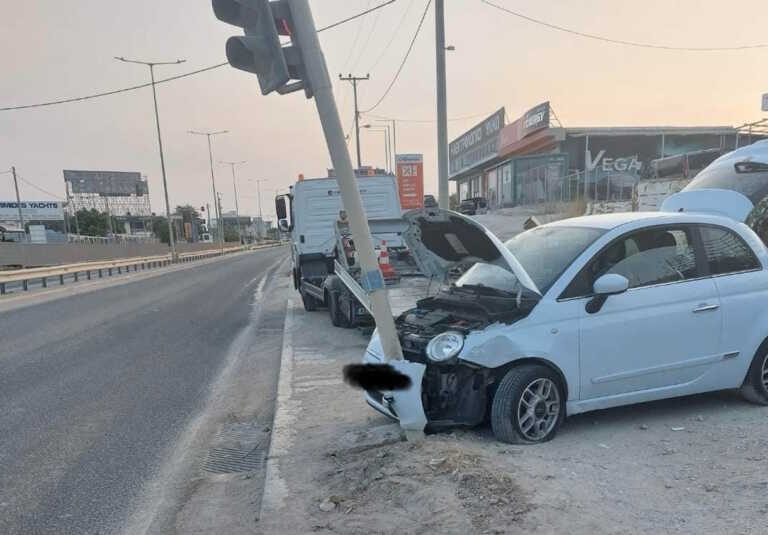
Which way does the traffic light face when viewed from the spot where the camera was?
facing to the left of the viewer

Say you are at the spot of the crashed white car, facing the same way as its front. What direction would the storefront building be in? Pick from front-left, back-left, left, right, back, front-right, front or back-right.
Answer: back-right

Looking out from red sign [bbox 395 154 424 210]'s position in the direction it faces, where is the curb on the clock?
The curb is roughly at 12 o'clock from the red sign.

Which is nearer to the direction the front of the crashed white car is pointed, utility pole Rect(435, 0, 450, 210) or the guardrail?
the guardrail

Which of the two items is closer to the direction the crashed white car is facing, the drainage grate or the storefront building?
the drainage grate
